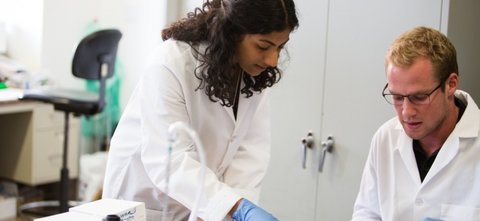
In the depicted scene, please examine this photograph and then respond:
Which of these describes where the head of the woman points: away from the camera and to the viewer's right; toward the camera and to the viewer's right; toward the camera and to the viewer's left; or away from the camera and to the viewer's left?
toward the camera and to the viewer's right

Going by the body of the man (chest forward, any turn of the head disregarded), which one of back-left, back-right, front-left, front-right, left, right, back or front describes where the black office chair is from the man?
right

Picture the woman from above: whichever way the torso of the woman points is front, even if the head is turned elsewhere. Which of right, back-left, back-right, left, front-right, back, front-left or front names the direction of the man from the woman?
front-left

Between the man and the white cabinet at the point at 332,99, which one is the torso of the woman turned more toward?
the man

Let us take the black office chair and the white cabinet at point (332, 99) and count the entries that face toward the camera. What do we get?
1

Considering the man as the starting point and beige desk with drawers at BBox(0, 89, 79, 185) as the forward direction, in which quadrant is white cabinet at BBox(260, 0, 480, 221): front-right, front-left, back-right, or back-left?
front-right

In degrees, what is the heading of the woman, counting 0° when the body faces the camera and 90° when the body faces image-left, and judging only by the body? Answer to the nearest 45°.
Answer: approximately 315°

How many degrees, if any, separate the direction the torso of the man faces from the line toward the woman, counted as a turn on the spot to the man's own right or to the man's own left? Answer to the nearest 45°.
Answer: approximately 45° to the man's own right

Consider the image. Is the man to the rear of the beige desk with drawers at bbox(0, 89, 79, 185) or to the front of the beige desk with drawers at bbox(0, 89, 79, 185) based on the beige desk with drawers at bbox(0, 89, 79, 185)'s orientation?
to the front

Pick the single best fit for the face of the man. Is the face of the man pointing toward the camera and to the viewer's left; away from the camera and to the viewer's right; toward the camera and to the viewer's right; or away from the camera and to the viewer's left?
toward the camera and to the viewer's left

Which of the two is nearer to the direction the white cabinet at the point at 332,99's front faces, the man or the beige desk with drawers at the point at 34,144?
the man

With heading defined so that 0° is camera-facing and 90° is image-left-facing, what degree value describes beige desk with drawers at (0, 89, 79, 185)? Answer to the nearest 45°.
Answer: approximately 315°

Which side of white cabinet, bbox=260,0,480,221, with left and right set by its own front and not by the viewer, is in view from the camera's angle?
front

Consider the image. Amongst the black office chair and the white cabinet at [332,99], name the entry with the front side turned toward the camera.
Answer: the white cabinet
